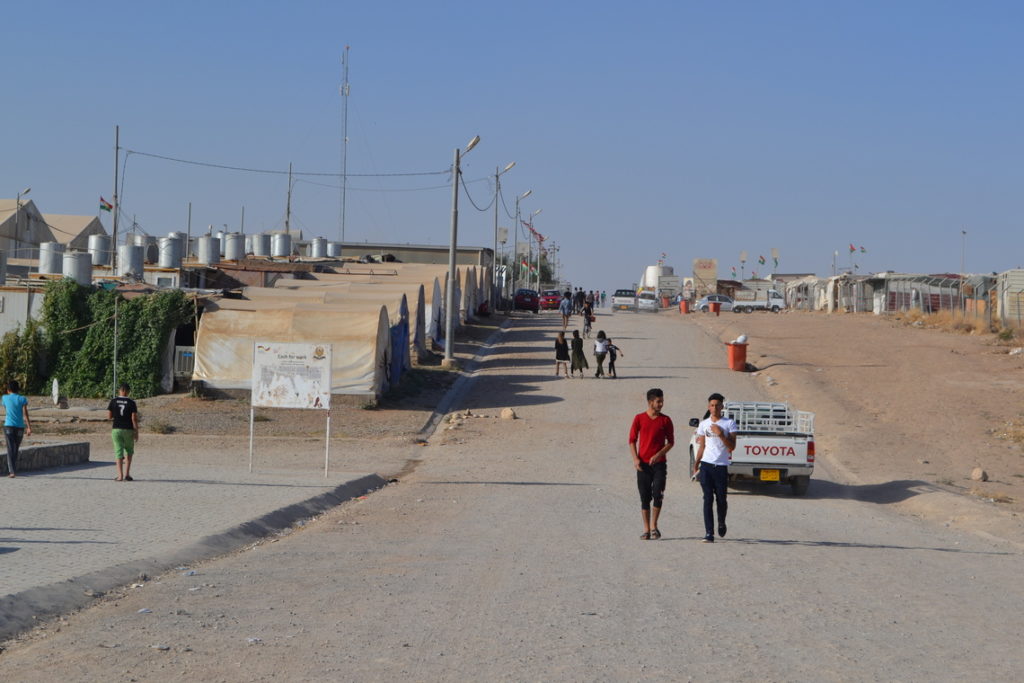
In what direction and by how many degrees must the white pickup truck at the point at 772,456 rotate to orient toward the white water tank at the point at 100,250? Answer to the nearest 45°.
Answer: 0° — it already faces it

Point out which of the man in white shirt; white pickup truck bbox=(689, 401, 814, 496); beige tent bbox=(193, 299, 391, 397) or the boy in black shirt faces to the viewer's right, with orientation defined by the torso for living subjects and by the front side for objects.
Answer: the beige tent

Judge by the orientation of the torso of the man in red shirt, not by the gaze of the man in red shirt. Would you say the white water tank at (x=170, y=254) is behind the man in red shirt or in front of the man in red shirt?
behind

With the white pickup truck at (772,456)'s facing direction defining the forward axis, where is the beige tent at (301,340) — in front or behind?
in front

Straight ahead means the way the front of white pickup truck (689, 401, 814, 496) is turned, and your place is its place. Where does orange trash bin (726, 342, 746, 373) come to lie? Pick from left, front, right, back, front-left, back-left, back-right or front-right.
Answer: front-right

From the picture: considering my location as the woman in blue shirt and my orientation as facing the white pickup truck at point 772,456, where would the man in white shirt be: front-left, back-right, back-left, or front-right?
front-right

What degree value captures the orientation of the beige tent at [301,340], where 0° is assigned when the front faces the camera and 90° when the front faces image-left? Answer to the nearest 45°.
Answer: approximately 270°

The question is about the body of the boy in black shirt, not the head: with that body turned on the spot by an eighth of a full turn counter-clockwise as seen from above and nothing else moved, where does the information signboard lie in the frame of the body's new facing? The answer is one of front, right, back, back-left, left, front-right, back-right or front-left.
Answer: right

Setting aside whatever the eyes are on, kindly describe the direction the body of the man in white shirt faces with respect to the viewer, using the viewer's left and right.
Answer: facing the viewer

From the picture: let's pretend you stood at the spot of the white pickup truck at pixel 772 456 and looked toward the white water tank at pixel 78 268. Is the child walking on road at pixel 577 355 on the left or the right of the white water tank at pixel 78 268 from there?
right

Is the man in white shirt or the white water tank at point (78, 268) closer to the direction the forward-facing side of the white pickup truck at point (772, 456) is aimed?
the white water tank

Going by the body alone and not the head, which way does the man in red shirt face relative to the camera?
toward the camera

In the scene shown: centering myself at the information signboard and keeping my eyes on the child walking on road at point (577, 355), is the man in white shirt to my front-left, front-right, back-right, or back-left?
back-right

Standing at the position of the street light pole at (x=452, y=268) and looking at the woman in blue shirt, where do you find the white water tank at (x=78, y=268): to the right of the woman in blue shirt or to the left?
right

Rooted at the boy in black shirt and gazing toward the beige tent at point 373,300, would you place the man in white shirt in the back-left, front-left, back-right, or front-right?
back-right
